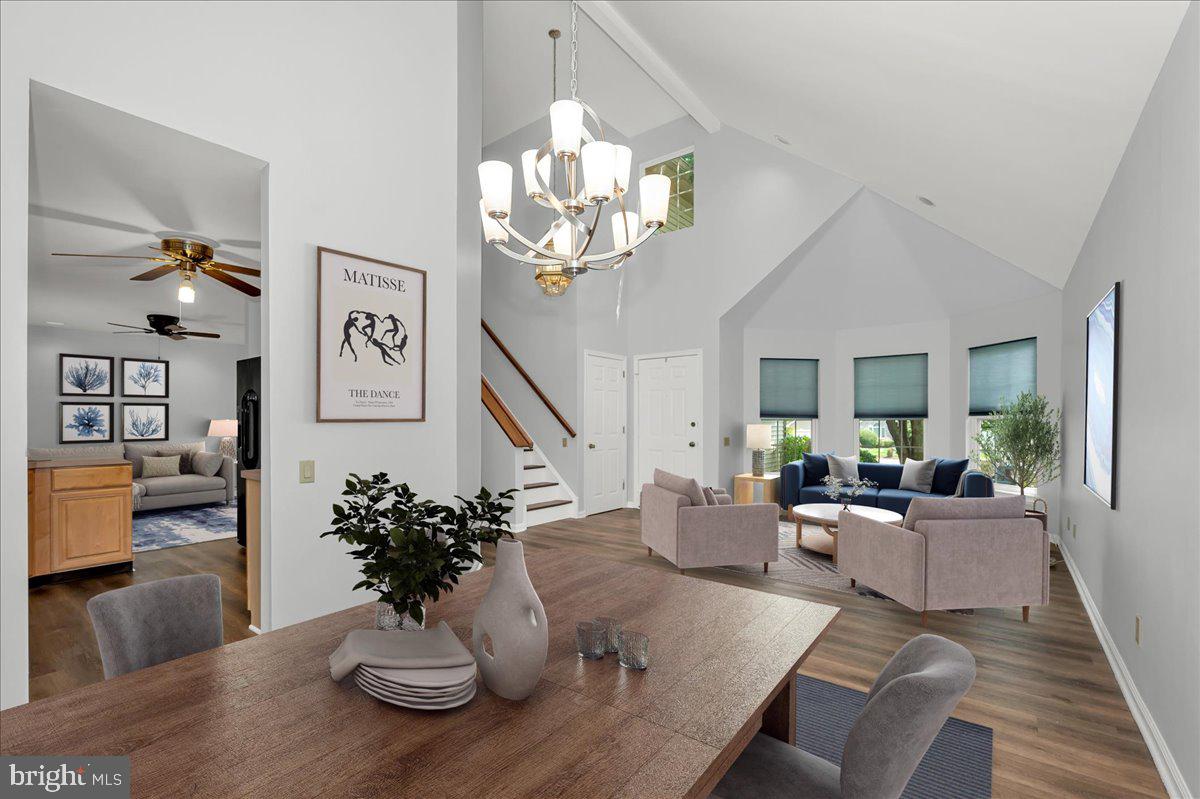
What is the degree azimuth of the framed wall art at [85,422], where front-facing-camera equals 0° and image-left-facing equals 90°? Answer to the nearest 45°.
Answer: approximately 0°

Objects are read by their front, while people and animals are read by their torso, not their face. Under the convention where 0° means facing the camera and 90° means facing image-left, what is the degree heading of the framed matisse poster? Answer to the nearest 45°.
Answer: approximately 315°

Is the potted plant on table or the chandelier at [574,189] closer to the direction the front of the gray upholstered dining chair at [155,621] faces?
the potted plant on table

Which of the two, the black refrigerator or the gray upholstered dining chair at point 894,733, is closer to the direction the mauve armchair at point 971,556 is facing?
the black refrigerator

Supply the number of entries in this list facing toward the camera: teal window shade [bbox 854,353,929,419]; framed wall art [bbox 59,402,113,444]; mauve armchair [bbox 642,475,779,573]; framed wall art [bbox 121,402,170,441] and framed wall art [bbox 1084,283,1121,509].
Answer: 3

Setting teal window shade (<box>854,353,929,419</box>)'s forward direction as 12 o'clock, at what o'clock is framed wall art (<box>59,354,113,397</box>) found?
The framed wall art is roughly at 2 o'clock from the teal window shade.

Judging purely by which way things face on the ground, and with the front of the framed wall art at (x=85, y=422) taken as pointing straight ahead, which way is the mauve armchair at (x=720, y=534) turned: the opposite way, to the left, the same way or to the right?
to the left

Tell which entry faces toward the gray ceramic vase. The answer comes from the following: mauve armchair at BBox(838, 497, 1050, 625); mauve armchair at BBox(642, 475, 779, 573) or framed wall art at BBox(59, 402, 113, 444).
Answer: the framed wall art
